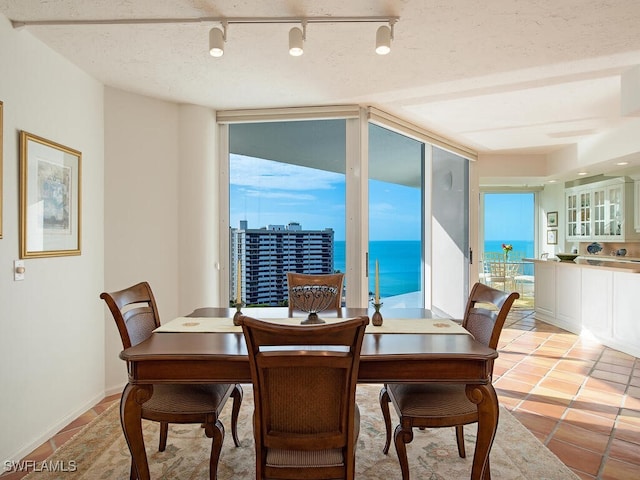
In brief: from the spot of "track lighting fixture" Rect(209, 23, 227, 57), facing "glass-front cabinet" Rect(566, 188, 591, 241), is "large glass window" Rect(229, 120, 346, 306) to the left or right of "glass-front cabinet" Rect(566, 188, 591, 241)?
left

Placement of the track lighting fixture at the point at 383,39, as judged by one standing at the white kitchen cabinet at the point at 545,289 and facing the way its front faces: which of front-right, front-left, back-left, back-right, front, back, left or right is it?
front-left

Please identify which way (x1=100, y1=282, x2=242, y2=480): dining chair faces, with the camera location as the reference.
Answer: facing to the right of the viewer

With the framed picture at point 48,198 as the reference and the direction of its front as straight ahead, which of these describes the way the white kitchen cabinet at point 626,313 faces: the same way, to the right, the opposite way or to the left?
the opposite way

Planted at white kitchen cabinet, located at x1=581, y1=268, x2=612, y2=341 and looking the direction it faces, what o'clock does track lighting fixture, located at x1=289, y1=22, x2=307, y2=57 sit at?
The track lighting fixture is roughly at 11 o'clock from the white kitchen cabinet.

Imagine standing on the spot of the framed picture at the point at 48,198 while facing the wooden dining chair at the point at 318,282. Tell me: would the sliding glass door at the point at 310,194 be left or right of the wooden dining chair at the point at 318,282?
left

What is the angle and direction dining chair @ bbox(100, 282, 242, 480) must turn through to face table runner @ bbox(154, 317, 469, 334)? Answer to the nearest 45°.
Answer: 0° — it already faces it

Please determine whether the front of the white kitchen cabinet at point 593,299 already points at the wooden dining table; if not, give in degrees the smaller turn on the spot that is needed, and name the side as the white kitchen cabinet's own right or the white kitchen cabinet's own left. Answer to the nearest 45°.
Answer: approximately 45° to the white kitchen cabinet's own left

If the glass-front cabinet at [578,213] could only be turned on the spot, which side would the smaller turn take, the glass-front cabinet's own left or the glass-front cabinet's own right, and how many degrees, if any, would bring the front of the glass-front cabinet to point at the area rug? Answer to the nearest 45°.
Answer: approximately 45° to the glass-front cabinet's own left

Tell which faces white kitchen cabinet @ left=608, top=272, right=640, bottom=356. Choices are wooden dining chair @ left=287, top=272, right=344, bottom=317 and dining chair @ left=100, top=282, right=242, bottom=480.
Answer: the dining chair

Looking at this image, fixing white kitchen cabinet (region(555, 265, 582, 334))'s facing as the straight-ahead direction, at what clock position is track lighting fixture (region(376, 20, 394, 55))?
The track lighting fixture is roughly at 11 o'clock from the white kitchen cabinet.

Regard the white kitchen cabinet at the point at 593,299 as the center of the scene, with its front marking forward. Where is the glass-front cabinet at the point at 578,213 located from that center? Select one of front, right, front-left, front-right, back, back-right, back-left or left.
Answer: back-right
